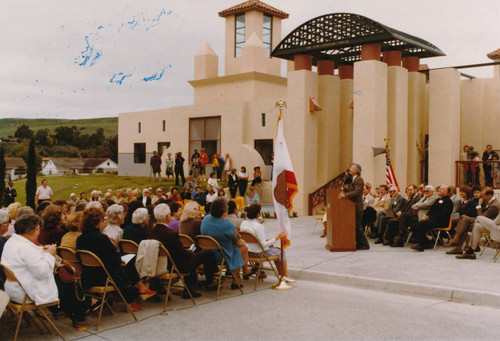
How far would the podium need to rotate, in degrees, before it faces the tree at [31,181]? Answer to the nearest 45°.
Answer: approximately 45° to its right

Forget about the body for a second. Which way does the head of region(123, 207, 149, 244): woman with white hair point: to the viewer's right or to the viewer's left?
to the viewer's right

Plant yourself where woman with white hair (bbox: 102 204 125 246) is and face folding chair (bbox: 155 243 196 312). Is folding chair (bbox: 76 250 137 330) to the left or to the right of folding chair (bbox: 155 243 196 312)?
right

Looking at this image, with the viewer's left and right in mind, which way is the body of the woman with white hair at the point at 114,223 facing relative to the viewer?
facing away from the viewer and to the right of the viewer

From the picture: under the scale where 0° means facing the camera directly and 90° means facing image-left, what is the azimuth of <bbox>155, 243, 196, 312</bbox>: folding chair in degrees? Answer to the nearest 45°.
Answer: approximately 225°

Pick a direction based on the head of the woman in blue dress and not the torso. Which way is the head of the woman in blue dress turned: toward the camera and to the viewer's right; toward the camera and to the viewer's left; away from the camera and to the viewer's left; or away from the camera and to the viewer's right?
away from the camera and to the viewer's right

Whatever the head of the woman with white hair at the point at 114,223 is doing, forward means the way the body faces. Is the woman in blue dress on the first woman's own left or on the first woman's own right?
on the first woman's own right

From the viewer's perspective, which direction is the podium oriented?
to the viewer's left

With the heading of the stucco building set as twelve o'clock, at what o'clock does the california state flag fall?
The california state flag is roughly at 11 o'clock from the stucco building.

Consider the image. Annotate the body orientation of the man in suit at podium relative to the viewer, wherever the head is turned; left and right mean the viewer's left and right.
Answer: facing to the left of the viewer

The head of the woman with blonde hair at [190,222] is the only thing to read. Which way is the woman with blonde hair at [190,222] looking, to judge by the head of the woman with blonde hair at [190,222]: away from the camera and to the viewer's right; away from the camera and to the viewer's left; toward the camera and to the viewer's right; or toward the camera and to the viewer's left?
away from the camera and to the viewer's right

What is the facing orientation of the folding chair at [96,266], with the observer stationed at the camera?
facing away from the viewer and to the right of the viewer

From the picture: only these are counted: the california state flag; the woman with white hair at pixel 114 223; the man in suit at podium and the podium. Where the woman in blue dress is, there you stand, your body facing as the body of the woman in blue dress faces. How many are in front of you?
3

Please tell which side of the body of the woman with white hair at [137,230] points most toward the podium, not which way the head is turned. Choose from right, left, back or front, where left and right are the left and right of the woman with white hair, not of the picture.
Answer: front

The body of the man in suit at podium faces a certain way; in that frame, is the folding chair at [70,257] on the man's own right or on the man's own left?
on the man's own left

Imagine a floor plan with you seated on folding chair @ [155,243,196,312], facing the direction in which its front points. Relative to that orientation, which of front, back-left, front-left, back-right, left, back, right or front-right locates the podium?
front

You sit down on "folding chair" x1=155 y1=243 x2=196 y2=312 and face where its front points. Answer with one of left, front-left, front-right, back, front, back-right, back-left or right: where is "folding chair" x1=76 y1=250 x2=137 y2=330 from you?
back
